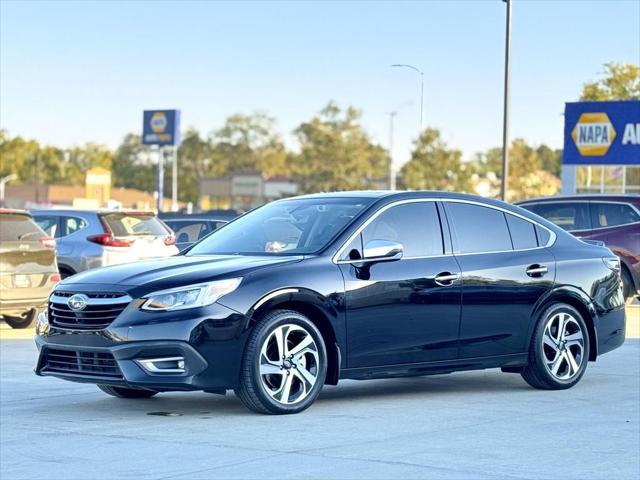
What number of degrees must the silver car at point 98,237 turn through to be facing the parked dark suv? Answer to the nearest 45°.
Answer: approximately 135° to its right

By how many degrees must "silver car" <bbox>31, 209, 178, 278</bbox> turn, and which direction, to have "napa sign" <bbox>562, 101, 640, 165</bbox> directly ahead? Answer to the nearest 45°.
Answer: approximately 90° to its right

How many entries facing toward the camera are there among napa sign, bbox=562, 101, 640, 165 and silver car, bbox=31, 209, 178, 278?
1

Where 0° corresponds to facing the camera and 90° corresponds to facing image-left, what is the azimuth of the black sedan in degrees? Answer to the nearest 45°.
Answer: approximately 45°

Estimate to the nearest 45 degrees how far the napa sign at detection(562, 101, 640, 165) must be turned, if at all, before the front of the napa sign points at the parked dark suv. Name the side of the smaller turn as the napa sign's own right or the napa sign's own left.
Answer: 0° — it already faces it

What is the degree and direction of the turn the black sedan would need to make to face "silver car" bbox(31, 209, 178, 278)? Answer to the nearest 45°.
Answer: approximately 135° to its right

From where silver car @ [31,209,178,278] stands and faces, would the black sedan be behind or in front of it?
behind

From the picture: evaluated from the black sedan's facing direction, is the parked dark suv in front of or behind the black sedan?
behind
